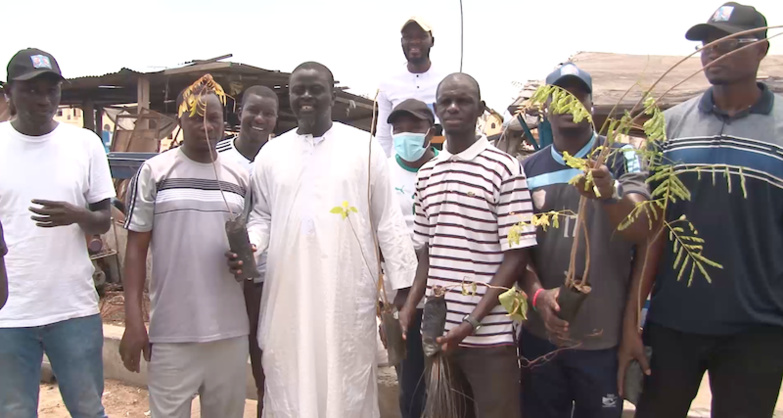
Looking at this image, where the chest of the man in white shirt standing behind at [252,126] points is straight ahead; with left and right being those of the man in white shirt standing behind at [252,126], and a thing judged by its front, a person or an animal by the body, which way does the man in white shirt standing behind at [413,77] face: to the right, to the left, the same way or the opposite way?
the same way

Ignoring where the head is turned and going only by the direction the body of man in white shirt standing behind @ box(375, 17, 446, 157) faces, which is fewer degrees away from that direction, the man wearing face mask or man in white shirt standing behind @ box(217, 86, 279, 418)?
the man wearing face mask

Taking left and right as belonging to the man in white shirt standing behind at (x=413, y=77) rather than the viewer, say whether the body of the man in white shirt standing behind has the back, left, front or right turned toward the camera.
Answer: front

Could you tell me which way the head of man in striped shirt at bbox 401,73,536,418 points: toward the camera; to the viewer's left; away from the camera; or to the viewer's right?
toward the camera

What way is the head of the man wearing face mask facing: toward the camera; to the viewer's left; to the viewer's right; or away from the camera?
toward the camera

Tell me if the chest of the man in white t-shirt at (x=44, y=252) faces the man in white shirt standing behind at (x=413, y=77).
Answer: no

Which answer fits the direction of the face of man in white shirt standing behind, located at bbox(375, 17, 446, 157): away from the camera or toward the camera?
toward the camera

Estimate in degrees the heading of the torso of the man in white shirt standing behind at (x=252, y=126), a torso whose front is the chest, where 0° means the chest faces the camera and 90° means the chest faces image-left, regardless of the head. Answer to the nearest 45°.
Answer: approximately 0°

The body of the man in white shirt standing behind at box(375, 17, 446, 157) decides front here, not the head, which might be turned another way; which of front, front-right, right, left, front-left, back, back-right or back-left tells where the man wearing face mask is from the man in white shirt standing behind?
front

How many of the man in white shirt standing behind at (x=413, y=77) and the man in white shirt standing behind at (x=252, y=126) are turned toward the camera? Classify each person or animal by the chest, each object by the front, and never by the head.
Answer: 2

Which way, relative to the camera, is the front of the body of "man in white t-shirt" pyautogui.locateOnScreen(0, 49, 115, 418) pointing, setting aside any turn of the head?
toward the camera

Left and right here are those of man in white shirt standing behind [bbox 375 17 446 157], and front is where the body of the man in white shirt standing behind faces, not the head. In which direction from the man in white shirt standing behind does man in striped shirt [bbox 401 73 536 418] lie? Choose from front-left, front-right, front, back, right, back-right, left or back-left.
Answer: front

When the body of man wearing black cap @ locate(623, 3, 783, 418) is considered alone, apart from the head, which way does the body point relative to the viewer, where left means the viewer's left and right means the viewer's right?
facing the viewer and to the left of the viewer

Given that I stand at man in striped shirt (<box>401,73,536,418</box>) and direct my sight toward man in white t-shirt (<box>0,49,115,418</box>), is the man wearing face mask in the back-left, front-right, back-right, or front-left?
front-right

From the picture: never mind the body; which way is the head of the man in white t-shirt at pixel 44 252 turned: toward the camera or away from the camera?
toward the camera

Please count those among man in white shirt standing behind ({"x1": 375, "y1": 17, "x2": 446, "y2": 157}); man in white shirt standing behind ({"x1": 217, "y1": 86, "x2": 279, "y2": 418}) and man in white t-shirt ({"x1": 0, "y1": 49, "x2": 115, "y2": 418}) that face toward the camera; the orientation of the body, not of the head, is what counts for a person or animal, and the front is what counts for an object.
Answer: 3
